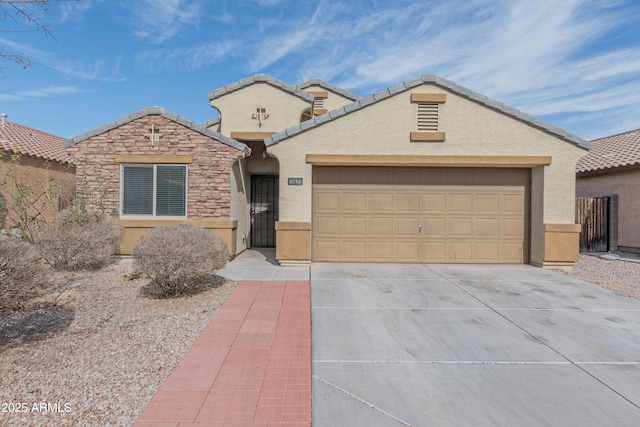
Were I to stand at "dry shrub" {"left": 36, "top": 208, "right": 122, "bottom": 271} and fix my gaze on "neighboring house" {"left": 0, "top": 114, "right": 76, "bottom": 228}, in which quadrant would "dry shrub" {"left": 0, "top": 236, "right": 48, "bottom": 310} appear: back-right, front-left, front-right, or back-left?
back-left

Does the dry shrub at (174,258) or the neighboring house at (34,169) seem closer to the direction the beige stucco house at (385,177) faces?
the dry shrub

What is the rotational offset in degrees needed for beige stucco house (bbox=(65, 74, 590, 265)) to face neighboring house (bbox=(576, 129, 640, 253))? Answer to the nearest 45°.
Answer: approximately 90° to its left

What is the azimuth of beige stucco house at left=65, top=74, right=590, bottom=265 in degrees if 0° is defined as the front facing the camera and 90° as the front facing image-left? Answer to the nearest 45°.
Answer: approximately 0°

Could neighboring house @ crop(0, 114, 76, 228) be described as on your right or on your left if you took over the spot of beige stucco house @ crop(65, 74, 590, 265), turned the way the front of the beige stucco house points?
on your right

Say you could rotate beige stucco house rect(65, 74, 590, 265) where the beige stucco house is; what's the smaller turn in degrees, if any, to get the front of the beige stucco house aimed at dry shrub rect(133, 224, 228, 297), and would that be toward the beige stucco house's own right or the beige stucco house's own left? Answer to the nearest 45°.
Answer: approximately 45° to the beige stucco house's own right

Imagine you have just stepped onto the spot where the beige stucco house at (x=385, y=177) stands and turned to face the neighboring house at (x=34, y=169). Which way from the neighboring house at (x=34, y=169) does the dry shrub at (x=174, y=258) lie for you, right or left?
left

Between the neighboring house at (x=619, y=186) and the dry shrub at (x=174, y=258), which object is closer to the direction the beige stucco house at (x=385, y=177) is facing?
the dry shrub

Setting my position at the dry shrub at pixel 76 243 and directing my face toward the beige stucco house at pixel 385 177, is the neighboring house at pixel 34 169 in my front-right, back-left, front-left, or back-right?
back-left

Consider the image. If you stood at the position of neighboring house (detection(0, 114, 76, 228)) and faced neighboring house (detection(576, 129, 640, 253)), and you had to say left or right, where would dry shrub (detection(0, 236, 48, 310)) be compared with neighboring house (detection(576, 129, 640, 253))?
right
